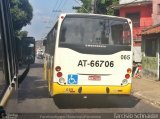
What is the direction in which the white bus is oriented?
away from the camera

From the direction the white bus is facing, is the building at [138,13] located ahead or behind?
ahead
